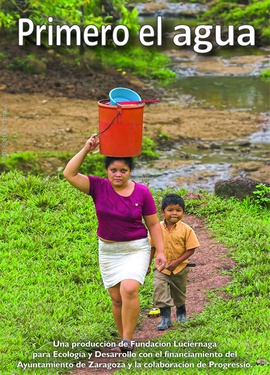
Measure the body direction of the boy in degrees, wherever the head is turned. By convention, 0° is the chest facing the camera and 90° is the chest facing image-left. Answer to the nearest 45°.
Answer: approximately 0°

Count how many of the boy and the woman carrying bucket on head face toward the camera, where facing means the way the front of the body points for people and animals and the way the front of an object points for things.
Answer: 2

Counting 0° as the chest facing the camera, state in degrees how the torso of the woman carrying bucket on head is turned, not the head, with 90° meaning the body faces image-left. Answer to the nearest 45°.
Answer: approximately 0°
